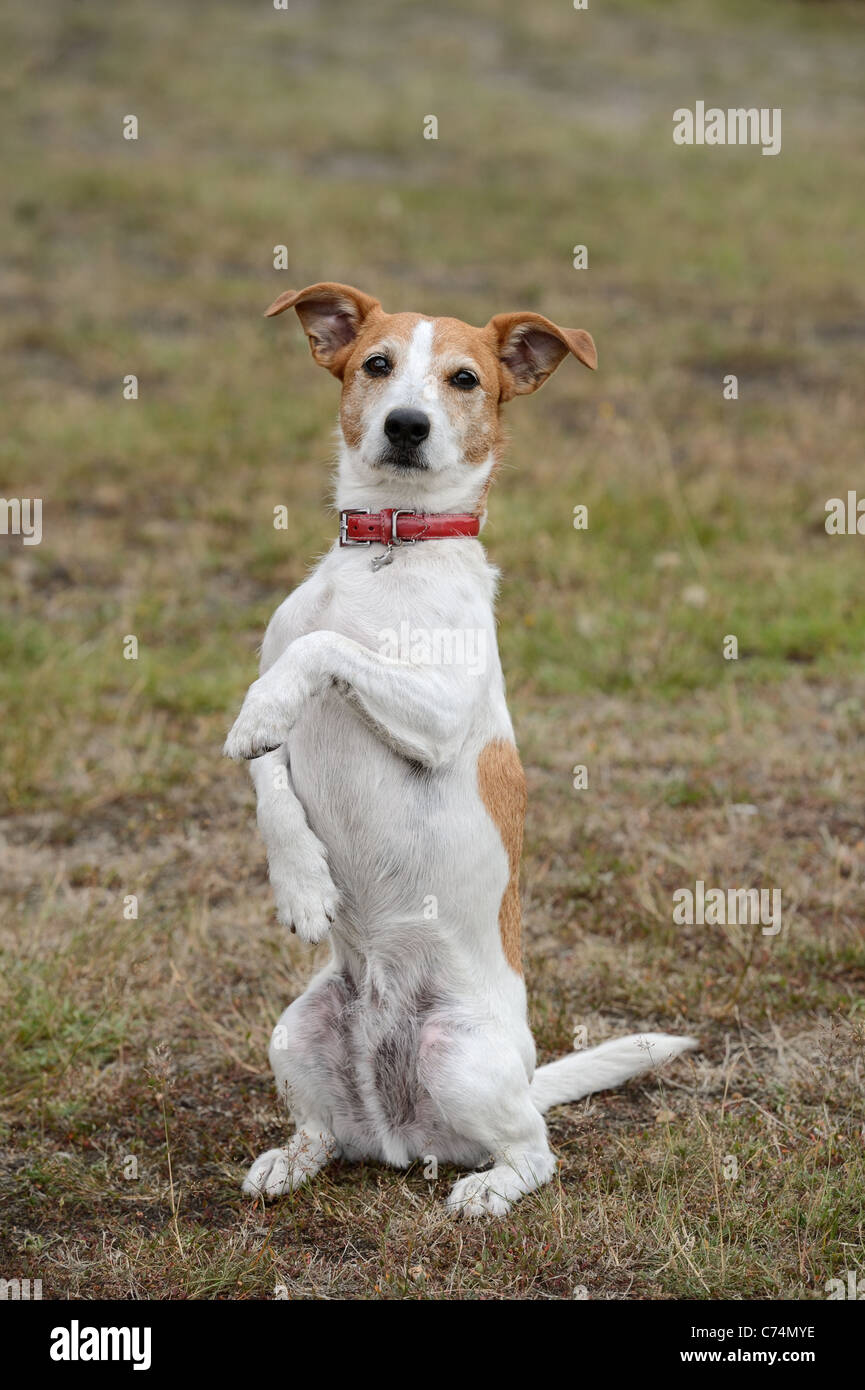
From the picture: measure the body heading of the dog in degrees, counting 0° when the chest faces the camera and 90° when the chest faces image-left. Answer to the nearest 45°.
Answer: approximately 45°
